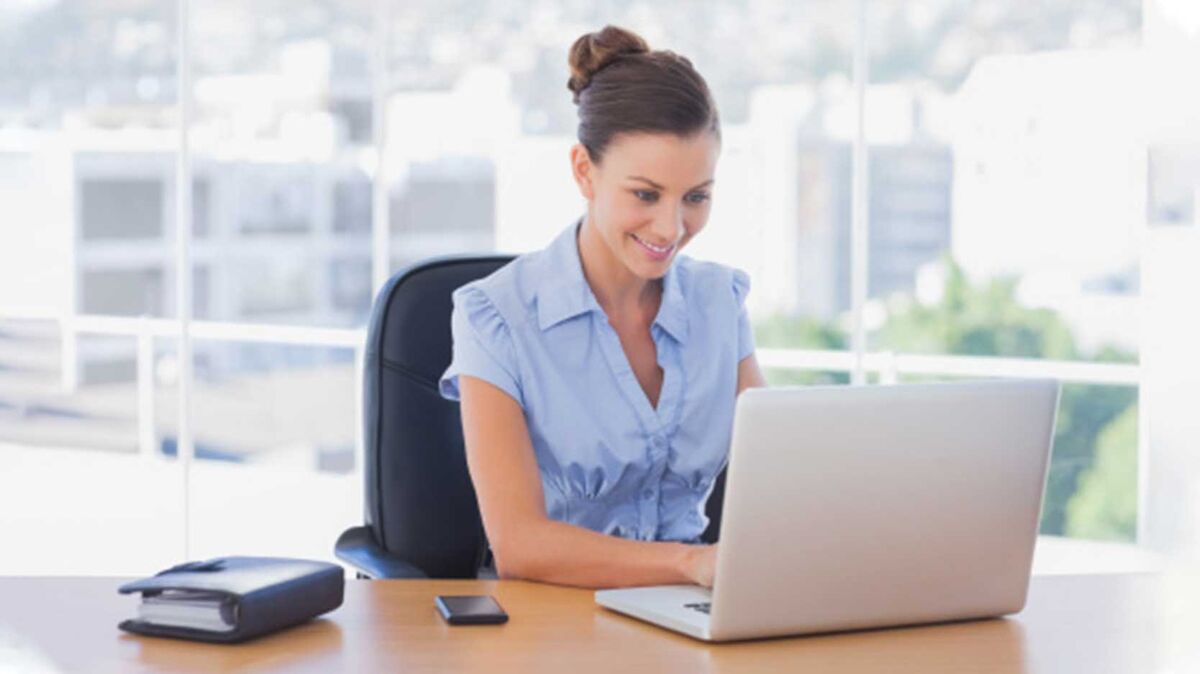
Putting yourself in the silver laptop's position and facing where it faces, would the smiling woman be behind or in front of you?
in front

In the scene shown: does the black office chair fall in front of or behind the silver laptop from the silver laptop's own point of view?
in front

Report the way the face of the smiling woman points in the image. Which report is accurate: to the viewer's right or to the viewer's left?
to the viewer's right

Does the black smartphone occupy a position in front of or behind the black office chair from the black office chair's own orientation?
in front

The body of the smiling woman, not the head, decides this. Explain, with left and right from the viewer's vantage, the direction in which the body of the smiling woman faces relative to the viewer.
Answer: facing the viewer and to the right of the viewer

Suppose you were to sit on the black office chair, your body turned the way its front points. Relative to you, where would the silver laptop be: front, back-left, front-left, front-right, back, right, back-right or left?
front

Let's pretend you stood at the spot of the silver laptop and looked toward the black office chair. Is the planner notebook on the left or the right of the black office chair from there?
left

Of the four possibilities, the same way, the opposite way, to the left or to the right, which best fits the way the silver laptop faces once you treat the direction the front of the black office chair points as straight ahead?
the opposite way

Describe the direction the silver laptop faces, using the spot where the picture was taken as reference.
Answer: facing away from the viewer and to the left of the viewer

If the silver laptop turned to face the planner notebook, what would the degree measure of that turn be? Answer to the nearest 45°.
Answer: approximately 45° to its left
